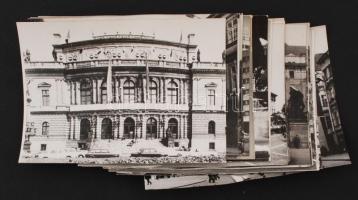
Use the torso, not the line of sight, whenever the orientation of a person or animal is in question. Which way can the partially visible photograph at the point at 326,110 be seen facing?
toward the camera
